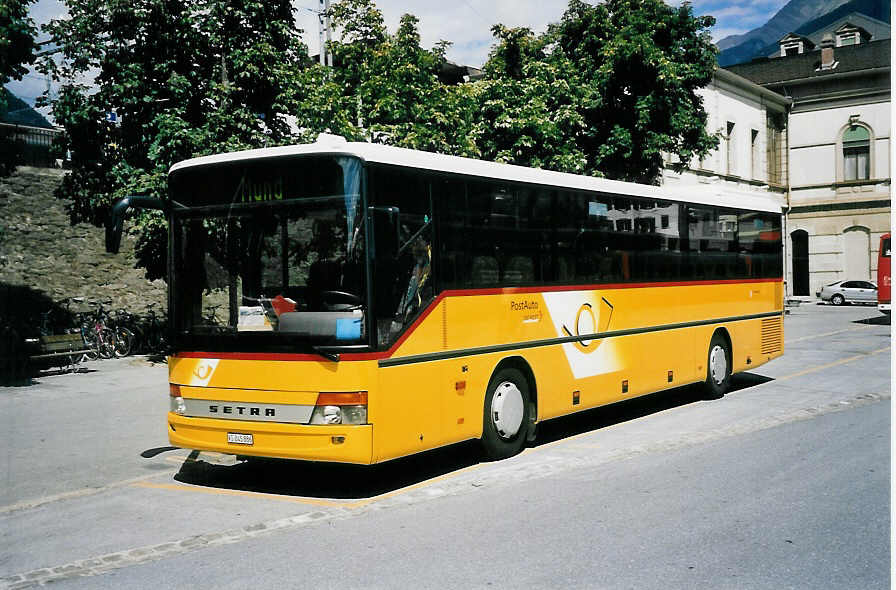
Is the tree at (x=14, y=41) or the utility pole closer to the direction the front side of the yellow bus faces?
the tree

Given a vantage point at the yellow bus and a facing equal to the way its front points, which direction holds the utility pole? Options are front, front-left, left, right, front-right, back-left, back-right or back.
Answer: back-right

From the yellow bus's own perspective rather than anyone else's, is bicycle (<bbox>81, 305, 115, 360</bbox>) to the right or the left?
on its right

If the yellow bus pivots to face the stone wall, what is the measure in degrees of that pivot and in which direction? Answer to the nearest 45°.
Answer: approximately 90° to its right

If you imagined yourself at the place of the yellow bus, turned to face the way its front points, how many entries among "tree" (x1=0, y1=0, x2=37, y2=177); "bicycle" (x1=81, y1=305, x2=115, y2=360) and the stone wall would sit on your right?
3

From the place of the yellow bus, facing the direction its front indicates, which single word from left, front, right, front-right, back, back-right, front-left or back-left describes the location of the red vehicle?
back

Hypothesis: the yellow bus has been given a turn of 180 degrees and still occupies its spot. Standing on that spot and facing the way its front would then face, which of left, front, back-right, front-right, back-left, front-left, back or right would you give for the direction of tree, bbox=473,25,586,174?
front-left

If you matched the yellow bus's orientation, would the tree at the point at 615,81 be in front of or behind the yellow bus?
behind

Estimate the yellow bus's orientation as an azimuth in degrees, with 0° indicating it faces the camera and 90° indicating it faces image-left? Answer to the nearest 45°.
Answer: approximately 45°

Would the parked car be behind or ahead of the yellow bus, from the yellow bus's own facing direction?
behind

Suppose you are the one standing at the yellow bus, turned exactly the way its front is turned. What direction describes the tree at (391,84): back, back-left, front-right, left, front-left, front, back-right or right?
back-right

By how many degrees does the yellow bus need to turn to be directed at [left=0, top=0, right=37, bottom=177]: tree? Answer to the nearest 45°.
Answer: approximately 90° to its right

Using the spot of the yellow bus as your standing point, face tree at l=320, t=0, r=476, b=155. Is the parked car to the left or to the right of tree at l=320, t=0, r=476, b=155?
right

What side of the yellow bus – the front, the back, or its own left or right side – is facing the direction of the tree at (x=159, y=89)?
right
